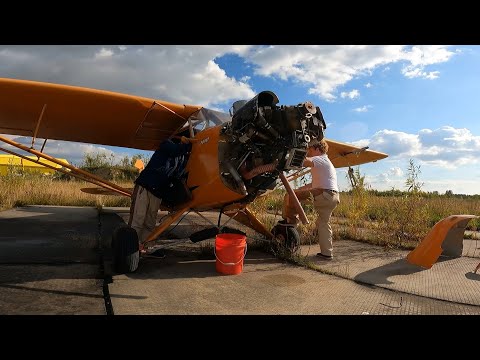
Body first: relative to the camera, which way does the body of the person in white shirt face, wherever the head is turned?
to the viewer's left

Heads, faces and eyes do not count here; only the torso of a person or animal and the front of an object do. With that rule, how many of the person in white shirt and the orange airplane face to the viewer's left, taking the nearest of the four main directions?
1

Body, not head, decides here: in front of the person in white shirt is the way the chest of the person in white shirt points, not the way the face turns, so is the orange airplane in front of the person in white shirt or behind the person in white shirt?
in front

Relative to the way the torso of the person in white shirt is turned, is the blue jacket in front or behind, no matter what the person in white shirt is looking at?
in front

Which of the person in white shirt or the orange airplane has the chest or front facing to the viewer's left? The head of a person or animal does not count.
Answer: the person in white shirt

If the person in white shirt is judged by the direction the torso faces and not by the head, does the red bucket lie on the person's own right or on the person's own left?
on the person's own left
